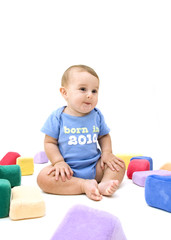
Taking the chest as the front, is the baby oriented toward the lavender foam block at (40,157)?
no

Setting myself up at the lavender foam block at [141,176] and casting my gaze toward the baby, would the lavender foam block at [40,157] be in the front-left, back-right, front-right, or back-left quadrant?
front-right

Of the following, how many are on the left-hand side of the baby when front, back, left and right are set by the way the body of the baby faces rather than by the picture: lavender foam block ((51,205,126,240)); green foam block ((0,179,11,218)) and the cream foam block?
0

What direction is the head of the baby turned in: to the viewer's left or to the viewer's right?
to the viewer's right

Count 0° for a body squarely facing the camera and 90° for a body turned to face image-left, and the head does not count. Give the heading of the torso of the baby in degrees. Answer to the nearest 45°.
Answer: approximately 315°

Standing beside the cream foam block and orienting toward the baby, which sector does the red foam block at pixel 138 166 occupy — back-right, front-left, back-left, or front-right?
front-right

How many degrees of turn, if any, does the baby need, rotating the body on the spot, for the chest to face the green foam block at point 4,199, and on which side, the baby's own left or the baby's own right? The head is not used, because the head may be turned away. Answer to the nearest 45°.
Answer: approximately 90° to the baby's own right

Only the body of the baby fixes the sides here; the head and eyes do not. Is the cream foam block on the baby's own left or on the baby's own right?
on the baby's own right
